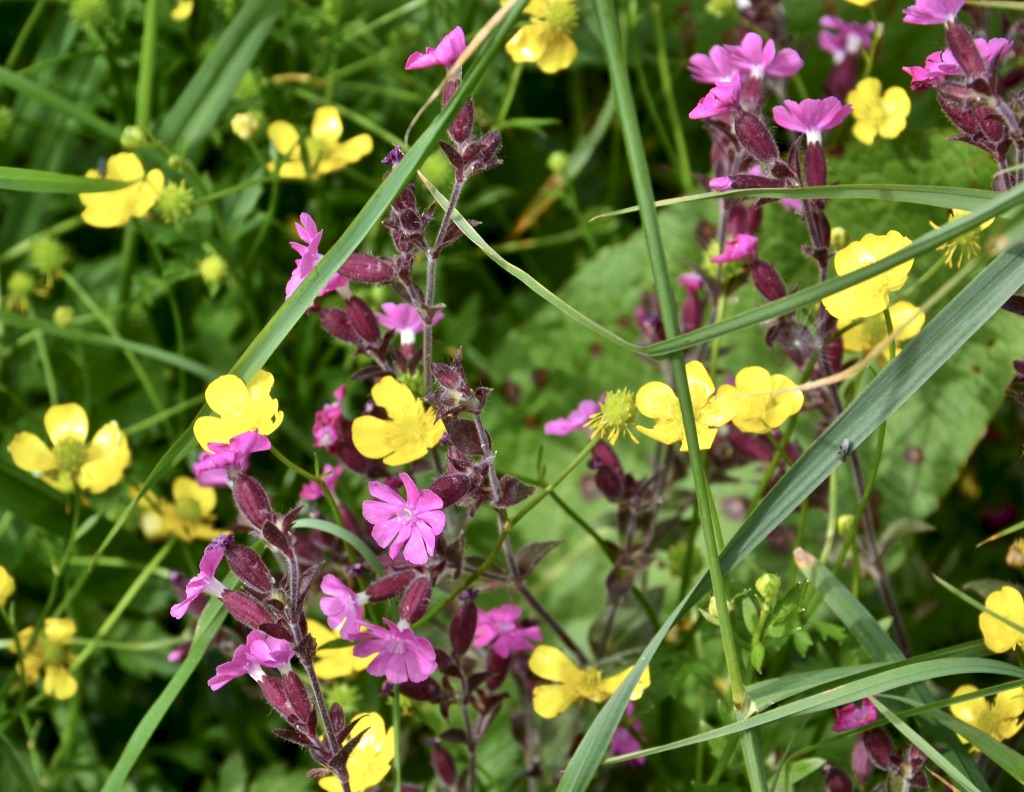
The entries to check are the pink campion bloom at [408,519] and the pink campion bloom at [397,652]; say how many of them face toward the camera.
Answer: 2

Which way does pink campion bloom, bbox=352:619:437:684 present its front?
toward the camera

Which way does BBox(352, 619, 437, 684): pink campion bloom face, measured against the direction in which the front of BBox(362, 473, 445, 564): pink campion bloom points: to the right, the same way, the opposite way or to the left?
the same way

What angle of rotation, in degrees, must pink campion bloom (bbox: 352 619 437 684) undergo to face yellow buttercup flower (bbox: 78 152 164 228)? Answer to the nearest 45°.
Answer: approximately 180°

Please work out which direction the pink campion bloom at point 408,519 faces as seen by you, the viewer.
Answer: facing the viewer
